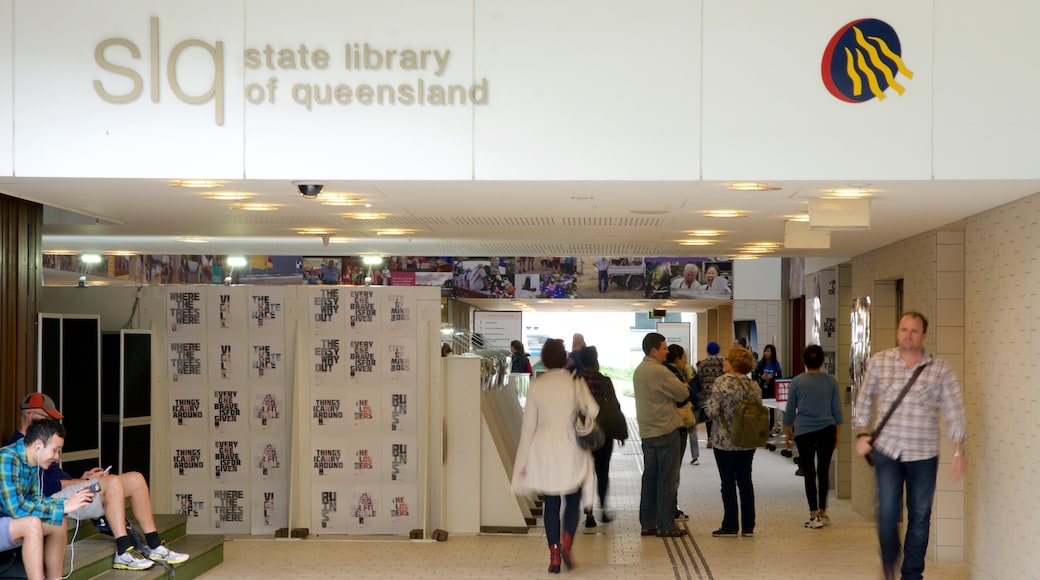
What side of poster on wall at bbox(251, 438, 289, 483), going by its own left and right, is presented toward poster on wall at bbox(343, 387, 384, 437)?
left

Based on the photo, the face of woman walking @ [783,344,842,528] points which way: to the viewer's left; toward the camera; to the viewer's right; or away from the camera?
away from the camera

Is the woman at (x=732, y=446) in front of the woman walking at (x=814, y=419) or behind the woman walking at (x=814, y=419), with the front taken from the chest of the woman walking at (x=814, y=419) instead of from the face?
behind

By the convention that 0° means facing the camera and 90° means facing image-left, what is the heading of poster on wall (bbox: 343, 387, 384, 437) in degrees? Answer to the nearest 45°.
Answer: approximately 0°

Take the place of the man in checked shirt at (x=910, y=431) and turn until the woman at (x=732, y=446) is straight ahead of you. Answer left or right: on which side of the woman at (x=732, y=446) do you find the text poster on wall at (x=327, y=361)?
left

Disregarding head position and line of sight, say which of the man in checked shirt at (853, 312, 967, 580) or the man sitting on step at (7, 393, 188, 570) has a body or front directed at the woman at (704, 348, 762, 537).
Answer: the man sitting on step

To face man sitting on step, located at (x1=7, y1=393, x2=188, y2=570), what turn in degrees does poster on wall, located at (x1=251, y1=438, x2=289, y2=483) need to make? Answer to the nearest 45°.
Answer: approximately 45° to its right

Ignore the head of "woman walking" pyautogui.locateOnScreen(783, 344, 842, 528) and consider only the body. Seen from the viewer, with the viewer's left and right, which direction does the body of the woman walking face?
facing away from the viewer

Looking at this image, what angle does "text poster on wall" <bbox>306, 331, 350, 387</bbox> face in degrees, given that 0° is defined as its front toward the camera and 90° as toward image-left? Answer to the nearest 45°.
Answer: approximately 0°
